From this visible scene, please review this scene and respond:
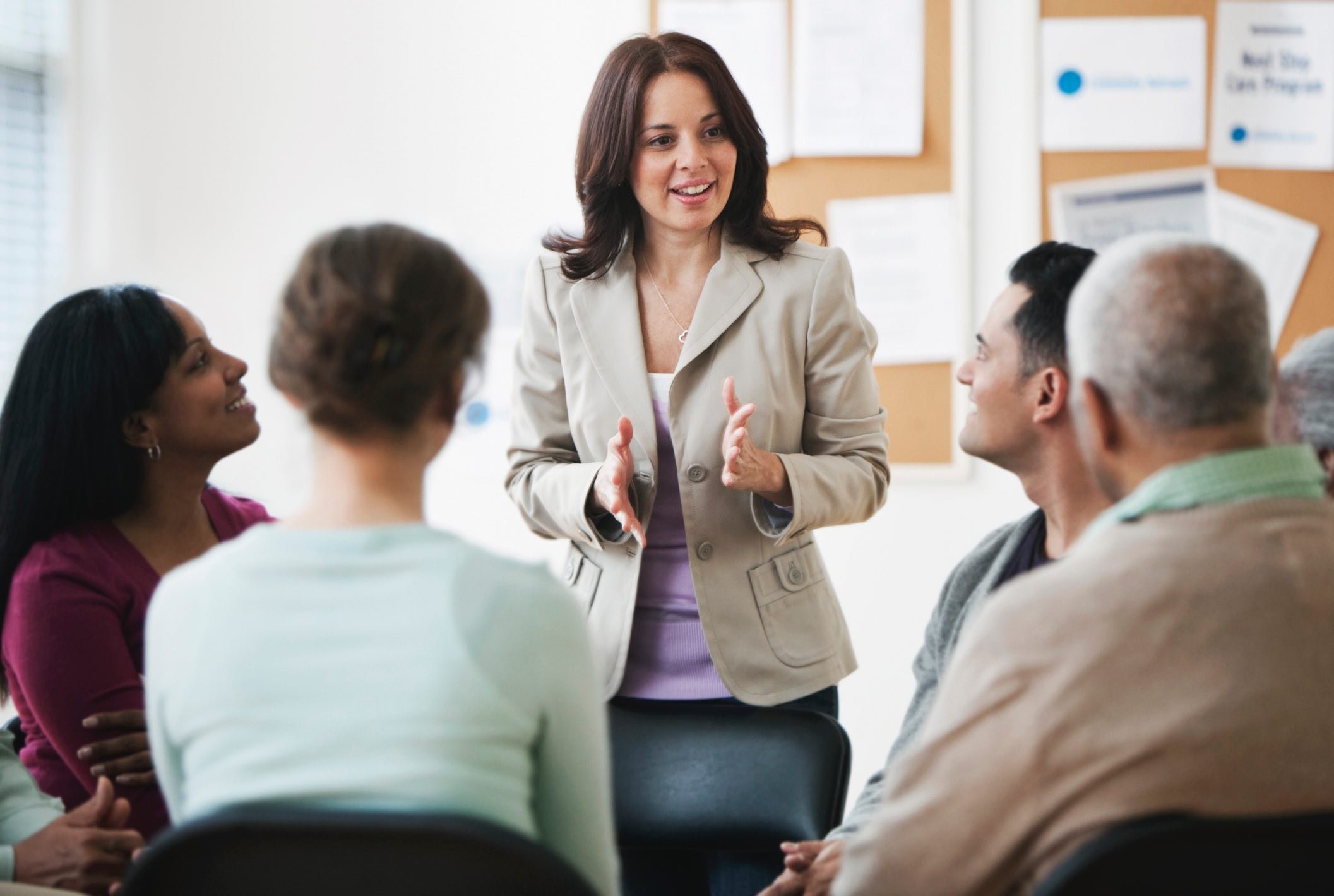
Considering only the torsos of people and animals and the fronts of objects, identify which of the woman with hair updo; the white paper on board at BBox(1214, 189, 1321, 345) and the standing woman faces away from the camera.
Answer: the woman with hair updo

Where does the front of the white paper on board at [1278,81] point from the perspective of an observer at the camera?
facing the viewer

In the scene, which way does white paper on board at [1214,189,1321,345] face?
toward the camera

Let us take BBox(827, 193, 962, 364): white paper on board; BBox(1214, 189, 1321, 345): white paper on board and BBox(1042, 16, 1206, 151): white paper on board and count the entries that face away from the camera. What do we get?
0

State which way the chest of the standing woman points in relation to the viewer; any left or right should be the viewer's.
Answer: facing the viewer

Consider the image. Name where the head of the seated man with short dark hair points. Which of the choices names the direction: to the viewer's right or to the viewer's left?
to the viewer's left

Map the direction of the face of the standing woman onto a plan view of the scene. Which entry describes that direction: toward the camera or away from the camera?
toward the camera

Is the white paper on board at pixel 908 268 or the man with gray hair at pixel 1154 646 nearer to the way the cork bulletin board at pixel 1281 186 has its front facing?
the man with gray hair

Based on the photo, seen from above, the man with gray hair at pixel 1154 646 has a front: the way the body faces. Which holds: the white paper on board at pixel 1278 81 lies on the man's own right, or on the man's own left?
on the man's own right

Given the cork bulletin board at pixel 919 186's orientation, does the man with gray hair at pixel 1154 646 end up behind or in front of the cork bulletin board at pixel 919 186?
in front

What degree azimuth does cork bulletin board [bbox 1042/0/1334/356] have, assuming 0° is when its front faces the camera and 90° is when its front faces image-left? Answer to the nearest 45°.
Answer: approximately 0°

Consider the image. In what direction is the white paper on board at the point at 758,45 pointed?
toward the camera

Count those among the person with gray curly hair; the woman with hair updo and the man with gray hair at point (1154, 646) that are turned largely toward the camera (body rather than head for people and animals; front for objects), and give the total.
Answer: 0
